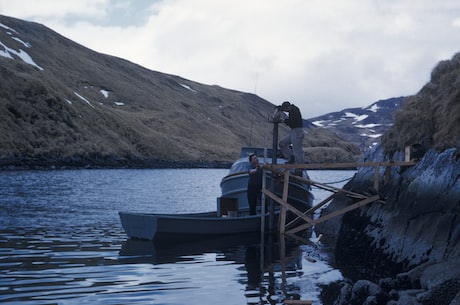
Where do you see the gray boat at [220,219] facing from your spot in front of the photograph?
facing the viewer and to the left of the viewer

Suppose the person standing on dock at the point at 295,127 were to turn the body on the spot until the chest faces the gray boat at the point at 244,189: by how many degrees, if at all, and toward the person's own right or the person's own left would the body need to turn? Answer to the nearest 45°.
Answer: approximately 45° to the person's own right

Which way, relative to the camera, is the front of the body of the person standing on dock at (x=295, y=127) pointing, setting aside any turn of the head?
to the viewer's left

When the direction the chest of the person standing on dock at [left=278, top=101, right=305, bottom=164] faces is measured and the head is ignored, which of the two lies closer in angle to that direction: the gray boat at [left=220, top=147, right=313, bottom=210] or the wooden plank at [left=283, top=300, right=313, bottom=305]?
the gray boat

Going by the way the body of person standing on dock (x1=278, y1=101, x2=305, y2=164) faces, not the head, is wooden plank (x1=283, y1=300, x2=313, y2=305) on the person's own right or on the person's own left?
on the person's own left
